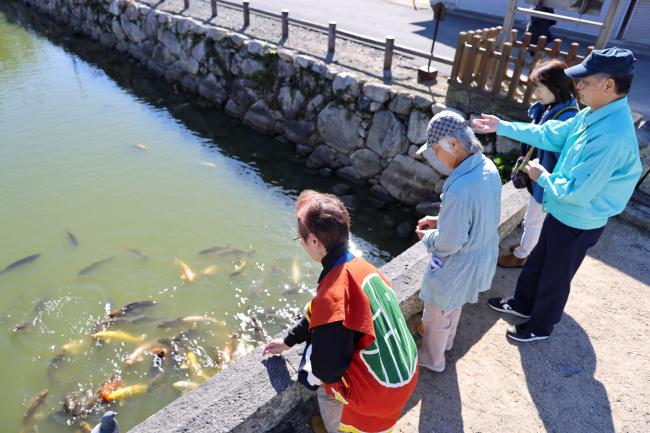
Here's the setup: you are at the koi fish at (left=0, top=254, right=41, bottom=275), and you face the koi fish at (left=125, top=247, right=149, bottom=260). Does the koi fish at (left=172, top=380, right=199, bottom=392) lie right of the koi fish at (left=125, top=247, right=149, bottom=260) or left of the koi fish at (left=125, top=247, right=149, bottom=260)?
right

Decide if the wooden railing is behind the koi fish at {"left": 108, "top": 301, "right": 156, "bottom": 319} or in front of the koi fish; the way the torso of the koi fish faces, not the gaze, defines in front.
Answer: behind

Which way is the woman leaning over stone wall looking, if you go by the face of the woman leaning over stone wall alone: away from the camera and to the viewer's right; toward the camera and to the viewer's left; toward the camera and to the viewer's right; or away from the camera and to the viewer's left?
away from the camera and to the viewer's left

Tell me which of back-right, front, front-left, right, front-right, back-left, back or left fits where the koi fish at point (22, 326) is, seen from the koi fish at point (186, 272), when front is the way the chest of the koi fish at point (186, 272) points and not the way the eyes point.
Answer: back-right

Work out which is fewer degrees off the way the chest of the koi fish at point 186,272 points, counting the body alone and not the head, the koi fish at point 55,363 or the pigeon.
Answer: the pigeon

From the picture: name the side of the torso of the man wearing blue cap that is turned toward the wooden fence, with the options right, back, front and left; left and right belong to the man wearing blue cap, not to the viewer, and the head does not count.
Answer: right

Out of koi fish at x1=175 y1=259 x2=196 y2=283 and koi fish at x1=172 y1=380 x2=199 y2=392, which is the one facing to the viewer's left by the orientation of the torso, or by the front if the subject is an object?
koi fish at x1=172 y1=380 x2=199 y2=392

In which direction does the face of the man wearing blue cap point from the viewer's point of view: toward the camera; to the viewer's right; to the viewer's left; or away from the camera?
to the viewer's left

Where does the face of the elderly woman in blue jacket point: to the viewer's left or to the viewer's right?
to the viewer's left
